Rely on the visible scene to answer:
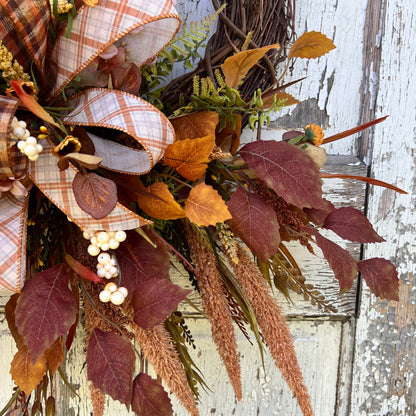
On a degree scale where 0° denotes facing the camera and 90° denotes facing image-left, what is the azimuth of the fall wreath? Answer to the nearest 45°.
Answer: approximately 0°
